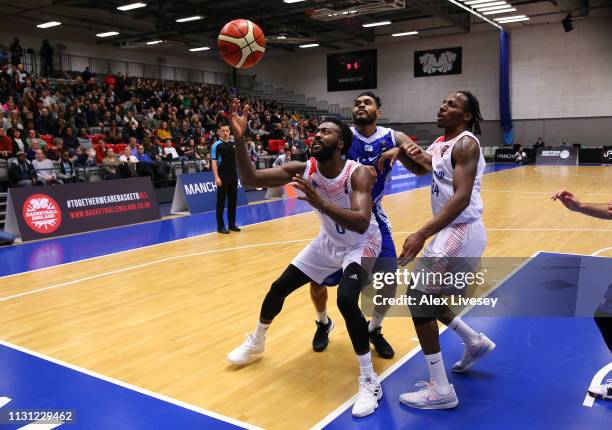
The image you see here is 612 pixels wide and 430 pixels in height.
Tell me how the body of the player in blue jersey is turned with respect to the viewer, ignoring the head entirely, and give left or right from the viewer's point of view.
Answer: facing the viewer

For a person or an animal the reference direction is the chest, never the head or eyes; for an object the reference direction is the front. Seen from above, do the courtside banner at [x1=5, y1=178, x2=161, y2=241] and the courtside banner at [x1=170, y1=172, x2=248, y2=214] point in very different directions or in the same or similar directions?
same or similar directions

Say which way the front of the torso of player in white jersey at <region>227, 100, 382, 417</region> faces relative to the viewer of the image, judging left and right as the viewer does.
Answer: facing the viewer and to the left of the viewer

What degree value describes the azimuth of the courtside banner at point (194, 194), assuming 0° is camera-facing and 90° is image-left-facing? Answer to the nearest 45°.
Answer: approximately 315°

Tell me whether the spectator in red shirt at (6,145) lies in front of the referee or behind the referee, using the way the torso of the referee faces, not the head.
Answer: behind

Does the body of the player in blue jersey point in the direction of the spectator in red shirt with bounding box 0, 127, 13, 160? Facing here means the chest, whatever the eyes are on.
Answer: no

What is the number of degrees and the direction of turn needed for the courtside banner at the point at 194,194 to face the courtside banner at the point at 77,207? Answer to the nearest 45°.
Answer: approximately 90° to its right

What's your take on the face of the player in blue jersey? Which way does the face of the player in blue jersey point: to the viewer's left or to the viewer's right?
to the viewer's left

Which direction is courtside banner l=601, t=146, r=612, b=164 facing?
toward the camera

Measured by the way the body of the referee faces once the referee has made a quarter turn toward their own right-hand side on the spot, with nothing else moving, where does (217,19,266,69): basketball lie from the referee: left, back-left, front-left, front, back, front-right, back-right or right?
front-left

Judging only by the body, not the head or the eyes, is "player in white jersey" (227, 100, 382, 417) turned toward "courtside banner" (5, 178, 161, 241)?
no

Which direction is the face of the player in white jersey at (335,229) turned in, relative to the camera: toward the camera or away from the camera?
toward the camera

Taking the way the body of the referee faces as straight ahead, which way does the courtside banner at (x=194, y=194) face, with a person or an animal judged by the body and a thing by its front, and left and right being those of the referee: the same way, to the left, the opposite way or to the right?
the same way
